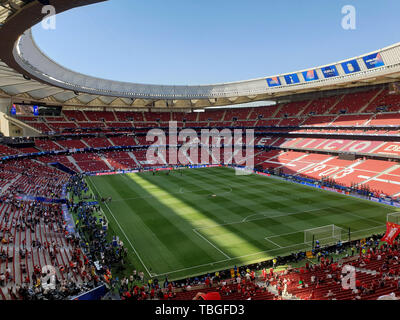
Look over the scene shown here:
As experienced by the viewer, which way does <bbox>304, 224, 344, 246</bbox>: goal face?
facing away from the viewer and to the left of the viewer

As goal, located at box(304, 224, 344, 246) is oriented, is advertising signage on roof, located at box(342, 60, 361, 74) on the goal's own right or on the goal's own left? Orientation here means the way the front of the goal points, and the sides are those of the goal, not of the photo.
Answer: on the goal's own right

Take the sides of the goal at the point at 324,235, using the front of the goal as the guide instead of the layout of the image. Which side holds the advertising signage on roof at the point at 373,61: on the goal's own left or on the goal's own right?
on the goal's own right

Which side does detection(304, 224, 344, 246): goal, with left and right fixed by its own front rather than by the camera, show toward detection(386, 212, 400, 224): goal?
right
